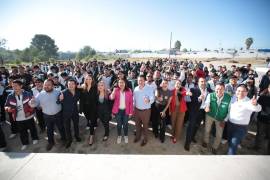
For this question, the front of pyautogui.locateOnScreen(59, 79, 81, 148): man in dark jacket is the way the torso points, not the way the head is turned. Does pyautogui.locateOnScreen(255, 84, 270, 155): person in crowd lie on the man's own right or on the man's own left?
on the man's own left

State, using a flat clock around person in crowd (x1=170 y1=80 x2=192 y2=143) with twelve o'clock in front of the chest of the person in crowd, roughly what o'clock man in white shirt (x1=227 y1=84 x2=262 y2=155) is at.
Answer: The man in white shirt is roughly at 10 o'clock from the person in crowd.

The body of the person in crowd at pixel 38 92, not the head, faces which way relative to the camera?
toward the camera

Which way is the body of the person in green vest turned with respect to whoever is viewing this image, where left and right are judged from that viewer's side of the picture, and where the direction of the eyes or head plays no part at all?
facing the viewer

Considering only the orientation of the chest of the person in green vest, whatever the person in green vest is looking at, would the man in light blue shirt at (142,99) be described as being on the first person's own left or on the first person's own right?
on the first person's own right

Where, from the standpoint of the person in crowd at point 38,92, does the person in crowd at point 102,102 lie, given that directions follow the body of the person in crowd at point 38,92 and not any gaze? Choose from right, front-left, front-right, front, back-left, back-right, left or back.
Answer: front-left

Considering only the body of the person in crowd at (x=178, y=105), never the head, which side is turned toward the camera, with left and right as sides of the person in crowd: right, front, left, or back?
front

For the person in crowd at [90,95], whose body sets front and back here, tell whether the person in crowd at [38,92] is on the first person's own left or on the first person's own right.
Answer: on the first person's own right

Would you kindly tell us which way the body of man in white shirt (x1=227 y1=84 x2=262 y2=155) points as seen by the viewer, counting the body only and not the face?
toward the camera

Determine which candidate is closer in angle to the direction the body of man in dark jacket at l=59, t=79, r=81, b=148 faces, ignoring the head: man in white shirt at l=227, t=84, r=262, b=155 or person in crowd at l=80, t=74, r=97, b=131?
the man in white shirt

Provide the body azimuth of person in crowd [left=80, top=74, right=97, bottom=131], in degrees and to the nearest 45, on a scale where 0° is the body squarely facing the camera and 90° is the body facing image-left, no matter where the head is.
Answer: approximately 0°
